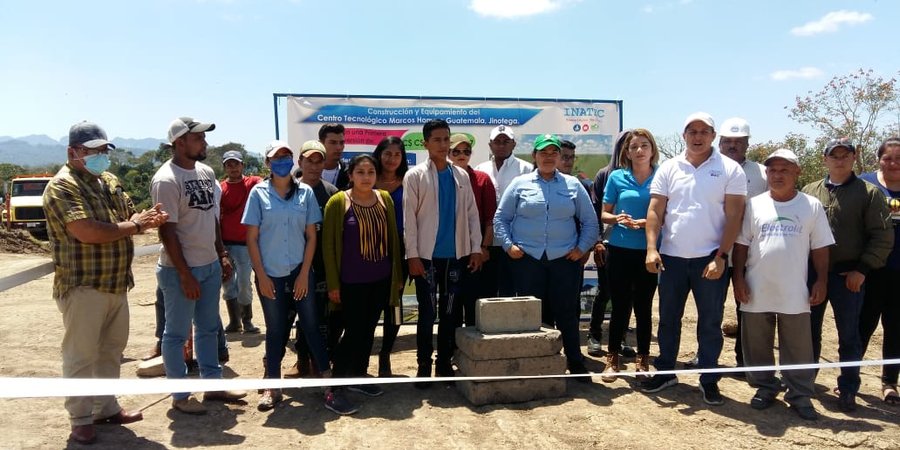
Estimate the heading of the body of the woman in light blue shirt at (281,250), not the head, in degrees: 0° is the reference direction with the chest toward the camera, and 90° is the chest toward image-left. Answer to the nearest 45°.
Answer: approximately 0°

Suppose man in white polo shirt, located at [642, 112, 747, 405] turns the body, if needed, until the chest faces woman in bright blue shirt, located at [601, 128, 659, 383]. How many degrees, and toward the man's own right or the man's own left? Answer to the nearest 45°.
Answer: approximately 135° to the man's own right

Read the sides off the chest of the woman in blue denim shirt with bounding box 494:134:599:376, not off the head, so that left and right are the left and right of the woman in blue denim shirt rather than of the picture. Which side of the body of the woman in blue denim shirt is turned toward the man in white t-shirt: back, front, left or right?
left

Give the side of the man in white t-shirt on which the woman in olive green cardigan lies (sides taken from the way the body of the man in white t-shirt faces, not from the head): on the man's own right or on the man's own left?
on the man's own right

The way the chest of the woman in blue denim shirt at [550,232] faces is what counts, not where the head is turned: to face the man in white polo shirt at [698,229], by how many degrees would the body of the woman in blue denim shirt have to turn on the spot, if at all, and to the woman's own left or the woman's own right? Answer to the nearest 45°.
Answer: approximately 90° to the woman's own left

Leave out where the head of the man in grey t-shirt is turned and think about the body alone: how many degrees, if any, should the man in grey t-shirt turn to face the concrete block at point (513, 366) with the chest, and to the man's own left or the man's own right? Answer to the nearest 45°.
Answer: approximately 45° to the man's own left
